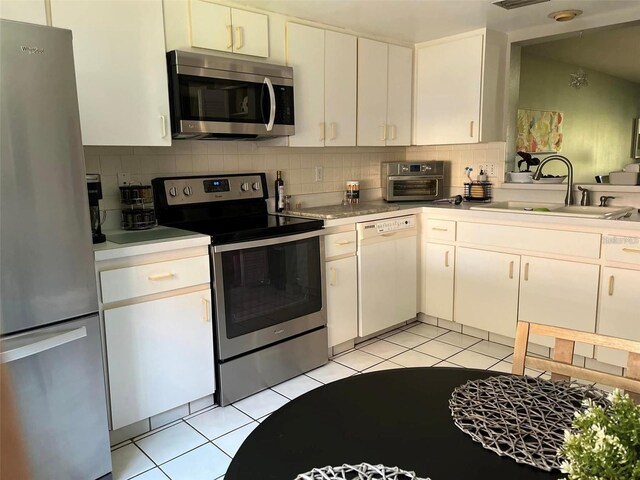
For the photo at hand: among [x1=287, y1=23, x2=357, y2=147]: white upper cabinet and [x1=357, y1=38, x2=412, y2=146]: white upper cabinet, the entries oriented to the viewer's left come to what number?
0

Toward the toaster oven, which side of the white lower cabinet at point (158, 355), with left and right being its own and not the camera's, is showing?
left

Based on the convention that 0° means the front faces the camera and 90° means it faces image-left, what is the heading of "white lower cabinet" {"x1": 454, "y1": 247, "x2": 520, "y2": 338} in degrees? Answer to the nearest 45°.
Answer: approximately 45°

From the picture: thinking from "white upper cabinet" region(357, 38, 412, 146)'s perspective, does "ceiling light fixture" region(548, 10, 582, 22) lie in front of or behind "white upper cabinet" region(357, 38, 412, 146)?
in front

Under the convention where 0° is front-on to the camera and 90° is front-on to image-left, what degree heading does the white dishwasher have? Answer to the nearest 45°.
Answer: approximately 315°

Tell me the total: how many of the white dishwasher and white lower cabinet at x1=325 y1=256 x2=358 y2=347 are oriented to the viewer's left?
0

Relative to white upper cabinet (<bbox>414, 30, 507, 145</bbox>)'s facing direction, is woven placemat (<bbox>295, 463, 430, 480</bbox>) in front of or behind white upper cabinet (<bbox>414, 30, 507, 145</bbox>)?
in front

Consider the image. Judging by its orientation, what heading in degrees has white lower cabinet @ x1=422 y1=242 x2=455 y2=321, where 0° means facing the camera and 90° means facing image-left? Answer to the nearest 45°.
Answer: approximately 45°

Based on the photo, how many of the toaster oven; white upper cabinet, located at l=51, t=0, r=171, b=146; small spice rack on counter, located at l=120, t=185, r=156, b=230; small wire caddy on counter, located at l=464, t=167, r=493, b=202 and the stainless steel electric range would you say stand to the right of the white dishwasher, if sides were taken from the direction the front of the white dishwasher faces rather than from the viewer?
3
